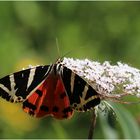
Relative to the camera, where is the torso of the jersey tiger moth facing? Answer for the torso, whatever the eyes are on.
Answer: away from the camera
